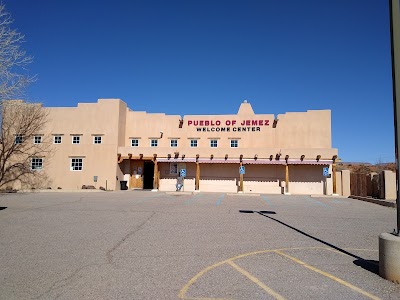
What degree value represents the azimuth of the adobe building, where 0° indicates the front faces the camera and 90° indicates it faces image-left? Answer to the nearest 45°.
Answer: approximately 0°

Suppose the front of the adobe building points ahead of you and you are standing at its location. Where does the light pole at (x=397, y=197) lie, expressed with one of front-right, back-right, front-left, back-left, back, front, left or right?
front
